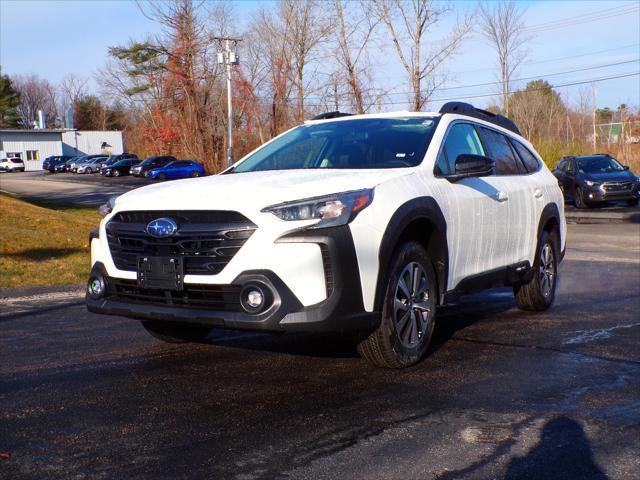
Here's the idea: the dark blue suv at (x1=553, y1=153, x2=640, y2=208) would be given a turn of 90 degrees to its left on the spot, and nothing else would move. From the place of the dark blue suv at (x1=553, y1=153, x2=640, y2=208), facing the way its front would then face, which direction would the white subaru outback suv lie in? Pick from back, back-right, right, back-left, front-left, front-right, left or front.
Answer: back-right

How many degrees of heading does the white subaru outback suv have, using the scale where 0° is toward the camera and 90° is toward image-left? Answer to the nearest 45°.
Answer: approximately 45°
